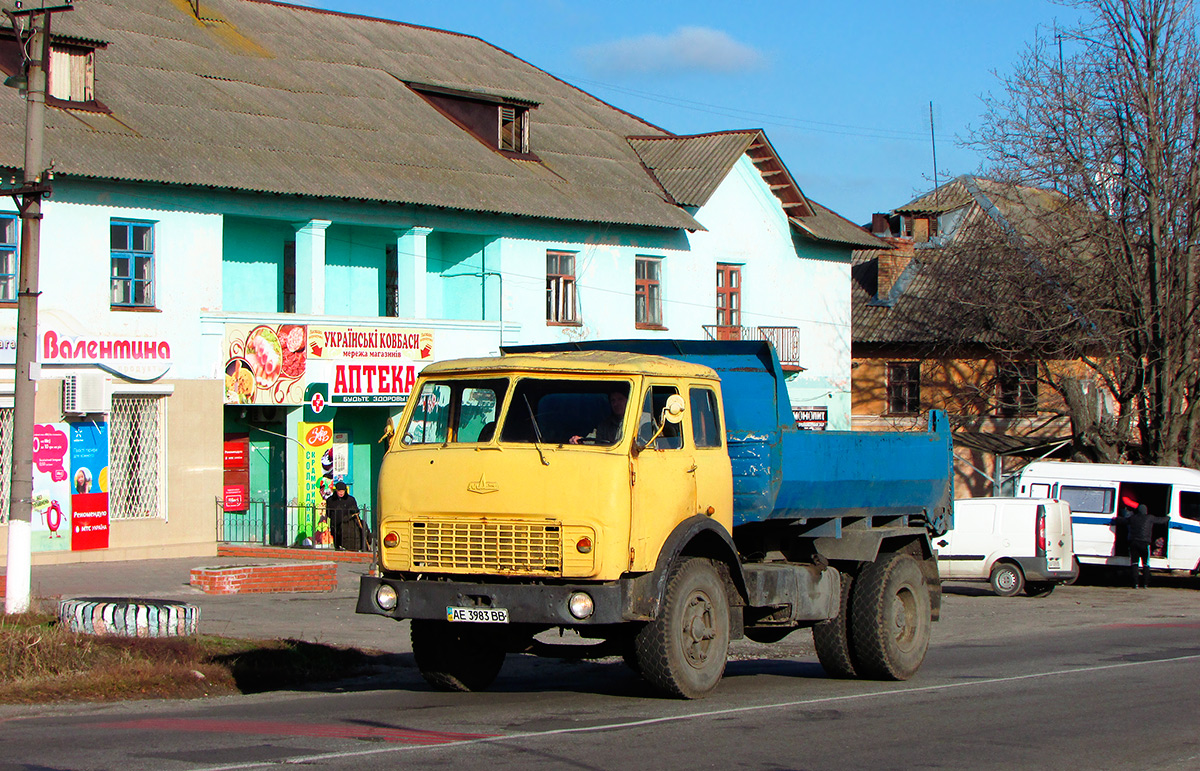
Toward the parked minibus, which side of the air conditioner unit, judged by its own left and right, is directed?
left

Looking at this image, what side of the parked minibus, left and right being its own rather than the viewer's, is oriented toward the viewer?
right

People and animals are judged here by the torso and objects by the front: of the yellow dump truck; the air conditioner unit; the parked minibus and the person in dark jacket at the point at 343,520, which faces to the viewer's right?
the parked minibus

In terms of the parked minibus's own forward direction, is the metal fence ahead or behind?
behind

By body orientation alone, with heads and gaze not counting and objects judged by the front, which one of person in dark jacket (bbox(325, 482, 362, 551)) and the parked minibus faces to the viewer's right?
the parked minibus

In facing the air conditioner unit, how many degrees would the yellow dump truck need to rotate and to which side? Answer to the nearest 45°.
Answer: approximately 90° to its right

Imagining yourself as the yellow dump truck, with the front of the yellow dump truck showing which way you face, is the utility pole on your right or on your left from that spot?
on your right

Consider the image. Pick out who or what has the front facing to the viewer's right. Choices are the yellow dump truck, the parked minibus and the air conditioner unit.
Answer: the parked minibus

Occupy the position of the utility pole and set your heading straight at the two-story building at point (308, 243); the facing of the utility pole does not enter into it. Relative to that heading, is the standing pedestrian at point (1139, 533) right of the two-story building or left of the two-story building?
right

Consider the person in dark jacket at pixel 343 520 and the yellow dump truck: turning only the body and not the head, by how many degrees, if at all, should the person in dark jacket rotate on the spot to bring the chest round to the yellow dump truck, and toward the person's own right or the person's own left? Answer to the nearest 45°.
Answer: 0° — they already face it

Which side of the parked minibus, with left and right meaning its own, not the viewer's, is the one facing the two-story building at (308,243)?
back
